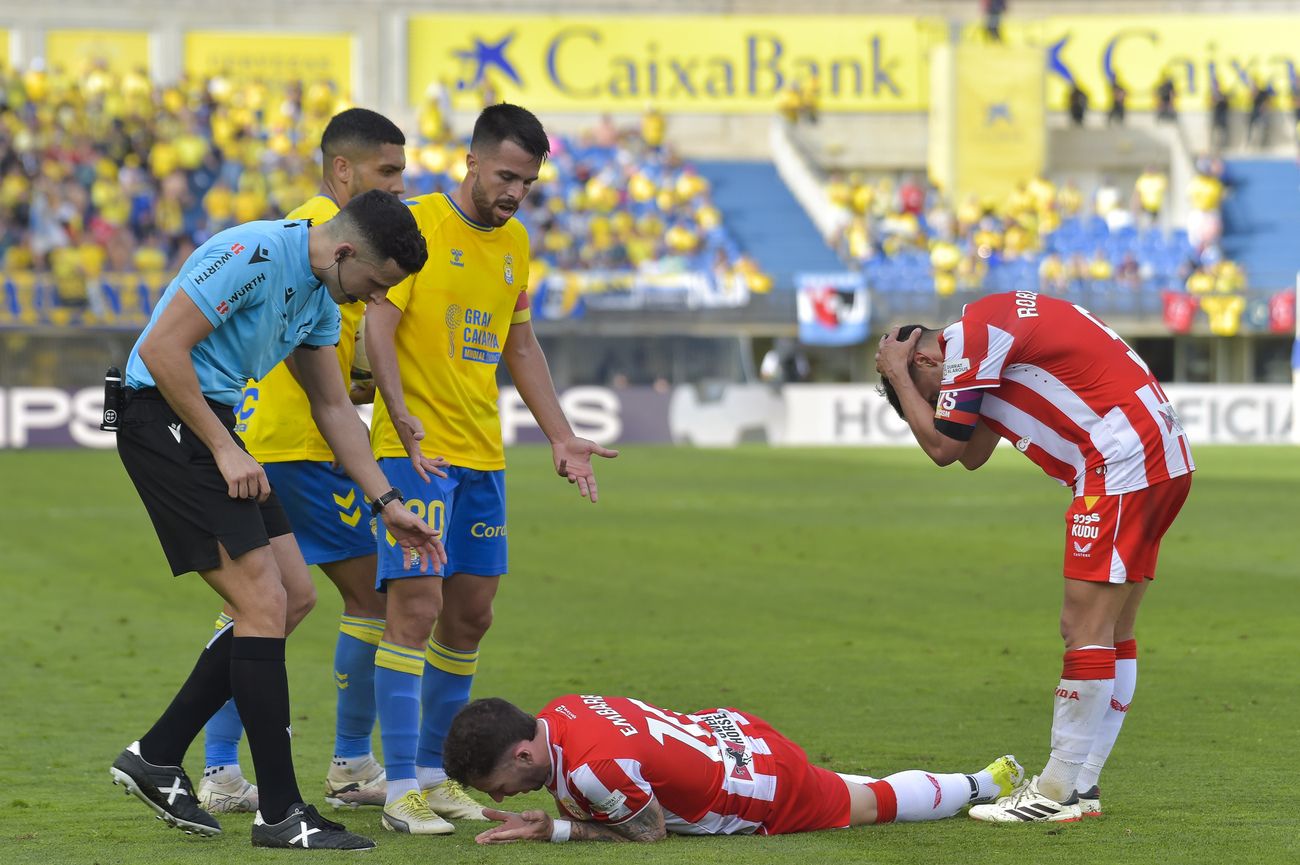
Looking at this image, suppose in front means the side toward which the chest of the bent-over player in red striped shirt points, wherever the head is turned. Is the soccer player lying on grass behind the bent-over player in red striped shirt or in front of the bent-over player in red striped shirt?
in front

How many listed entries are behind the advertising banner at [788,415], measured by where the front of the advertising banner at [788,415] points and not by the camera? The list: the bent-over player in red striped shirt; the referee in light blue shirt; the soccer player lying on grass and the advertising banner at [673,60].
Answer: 1

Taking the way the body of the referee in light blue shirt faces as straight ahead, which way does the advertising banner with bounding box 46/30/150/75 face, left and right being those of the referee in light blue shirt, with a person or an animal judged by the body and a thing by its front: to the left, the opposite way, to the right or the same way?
to the right

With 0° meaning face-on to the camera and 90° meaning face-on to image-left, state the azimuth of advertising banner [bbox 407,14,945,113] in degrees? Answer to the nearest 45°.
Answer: approximately 0°

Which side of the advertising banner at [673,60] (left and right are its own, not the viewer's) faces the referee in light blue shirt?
front

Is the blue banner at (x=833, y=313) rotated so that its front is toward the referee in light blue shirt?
yes

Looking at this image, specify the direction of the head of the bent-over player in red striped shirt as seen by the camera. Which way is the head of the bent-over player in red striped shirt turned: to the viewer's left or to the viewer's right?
to the viewer's left

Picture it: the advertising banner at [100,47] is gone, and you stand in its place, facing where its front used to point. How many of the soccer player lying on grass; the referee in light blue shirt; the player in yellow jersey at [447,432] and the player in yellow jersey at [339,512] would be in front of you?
4

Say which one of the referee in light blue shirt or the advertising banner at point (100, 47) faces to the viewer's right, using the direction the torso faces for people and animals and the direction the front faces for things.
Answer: the referee in light blue shirt

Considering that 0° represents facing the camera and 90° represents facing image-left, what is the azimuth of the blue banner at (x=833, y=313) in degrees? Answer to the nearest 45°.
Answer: approximately 0°

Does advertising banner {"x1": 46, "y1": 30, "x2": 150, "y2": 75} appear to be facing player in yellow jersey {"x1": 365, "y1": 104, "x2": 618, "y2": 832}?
yes

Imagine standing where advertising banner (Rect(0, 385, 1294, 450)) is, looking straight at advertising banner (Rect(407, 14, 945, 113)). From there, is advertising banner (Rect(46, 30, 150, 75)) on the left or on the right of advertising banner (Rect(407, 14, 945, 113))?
left

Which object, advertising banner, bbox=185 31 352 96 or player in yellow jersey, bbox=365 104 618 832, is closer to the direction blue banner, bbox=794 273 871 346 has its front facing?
the player in yellow jersey

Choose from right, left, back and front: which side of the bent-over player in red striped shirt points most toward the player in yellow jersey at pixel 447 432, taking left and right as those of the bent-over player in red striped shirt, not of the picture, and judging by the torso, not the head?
front

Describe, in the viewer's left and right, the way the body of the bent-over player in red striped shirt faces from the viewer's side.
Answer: facing to the left of the viewer
